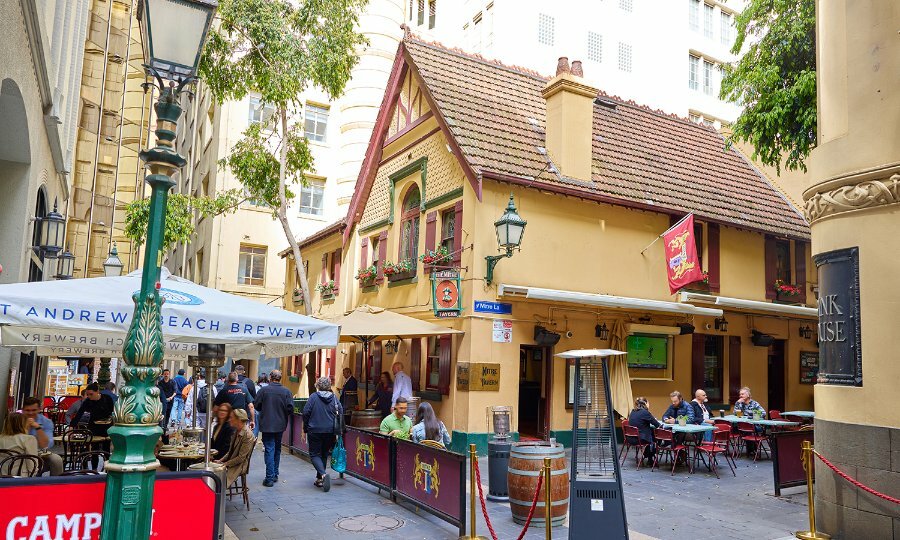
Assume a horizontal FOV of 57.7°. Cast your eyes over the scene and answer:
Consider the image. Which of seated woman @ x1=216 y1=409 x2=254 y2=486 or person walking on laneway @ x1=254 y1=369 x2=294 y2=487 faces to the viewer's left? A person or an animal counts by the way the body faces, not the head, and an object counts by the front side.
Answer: the seated woman

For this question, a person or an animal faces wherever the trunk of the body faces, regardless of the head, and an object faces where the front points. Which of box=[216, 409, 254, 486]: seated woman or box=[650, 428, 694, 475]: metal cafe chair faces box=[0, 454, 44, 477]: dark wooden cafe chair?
the seated woman

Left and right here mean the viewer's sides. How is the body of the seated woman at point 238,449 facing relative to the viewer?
facing to the left of the viewer

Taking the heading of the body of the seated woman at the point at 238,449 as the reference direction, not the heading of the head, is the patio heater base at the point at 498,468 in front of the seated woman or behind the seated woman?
behind

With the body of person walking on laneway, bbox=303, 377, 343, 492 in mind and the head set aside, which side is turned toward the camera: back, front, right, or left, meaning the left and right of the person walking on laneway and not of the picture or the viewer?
back

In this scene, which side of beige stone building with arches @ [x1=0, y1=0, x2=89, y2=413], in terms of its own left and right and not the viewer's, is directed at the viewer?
right

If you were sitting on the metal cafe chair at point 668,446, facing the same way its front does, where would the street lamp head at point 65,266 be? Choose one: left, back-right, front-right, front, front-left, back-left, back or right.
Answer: back-left

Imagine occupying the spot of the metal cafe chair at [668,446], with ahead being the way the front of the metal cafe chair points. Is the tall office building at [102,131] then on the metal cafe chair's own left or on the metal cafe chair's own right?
on the metal cafe chair's own left

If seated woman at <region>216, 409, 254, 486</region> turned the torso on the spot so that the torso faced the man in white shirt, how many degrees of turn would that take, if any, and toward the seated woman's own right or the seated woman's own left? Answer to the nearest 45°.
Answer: approximately 135° to the seated woman's own right

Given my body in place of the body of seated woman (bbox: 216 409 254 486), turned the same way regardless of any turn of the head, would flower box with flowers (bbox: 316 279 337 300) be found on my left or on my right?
on my right

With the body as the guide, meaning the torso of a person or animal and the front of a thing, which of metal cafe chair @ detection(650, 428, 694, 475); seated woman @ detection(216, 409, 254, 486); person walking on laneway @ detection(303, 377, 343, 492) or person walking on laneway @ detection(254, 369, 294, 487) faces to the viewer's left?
the seated woman

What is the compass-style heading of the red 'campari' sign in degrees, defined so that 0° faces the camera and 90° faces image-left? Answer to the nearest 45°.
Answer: approximately 0°
